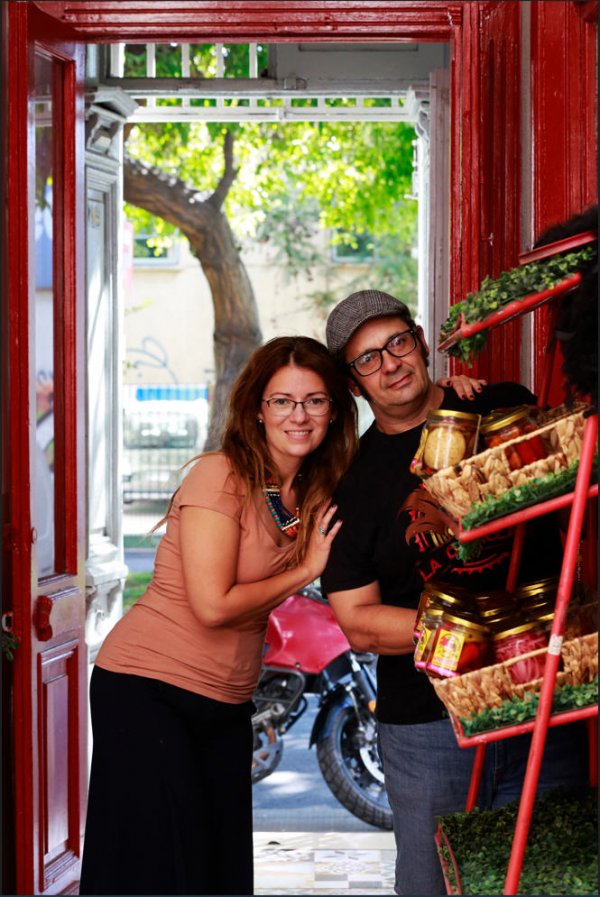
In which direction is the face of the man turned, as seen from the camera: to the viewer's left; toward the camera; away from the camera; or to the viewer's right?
toward the camera

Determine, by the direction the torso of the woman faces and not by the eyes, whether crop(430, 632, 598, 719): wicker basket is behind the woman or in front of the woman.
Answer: in front

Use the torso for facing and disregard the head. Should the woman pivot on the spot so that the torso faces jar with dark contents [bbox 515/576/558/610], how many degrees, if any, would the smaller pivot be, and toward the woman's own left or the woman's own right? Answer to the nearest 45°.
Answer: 0° — they already face it

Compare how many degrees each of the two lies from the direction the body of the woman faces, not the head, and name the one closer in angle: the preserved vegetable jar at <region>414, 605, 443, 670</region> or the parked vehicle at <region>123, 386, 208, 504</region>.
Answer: the preserved vegetable jar

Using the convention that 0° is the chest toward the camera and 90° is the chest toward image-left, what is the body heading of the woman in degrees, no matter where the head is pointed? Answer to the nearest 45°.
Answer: approximately 315°

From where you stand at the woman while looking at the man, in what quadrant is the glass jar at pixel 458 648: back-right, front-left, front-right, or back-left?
front-right

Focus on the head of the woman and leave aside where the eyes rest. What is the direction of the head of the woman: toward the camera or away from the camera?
toward the camera
